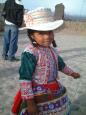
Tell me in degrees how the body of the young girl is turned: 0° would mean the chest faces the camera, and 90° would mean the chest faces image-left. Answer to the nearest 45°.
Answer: approximately 315°

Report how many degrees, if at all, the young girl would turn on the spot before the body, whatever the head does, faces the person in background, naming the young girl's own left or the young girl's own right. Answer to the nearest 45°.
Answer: approximately 135° to the young girl's own left
